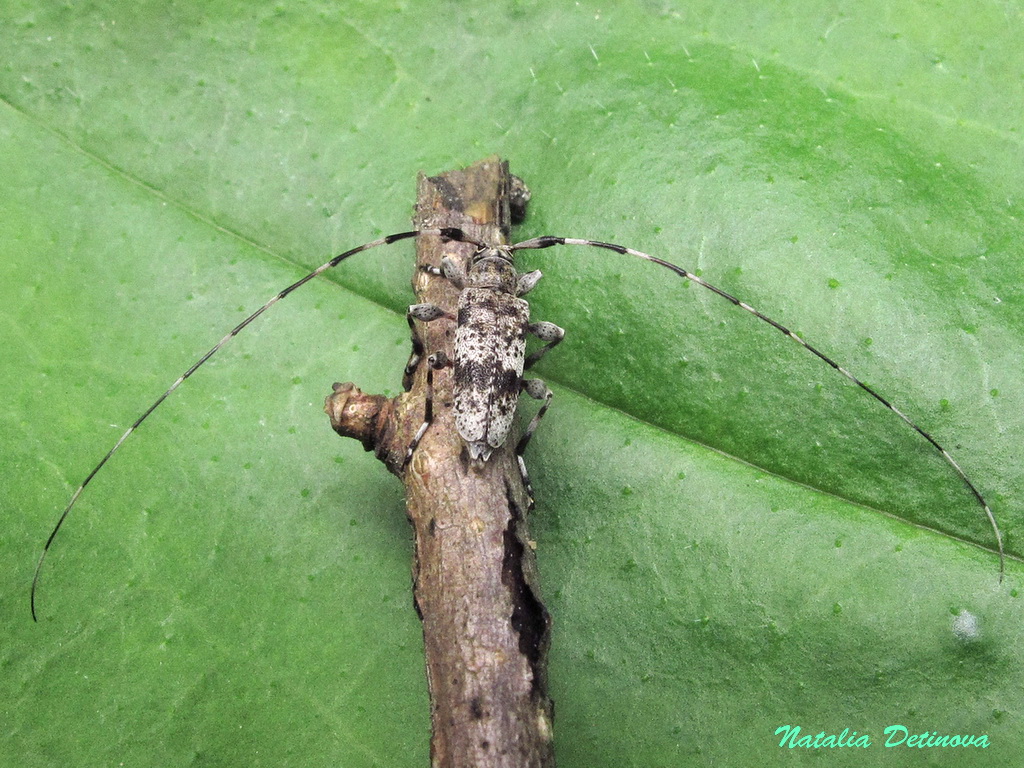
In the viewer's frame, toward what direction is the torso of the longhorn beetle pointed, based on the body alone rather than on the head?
away from the camera
